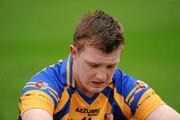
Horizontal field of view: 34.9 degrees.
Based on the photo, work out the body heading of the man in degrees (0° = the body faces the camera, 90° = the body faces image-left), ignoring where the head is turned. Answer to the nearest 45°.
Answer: approximately 0°

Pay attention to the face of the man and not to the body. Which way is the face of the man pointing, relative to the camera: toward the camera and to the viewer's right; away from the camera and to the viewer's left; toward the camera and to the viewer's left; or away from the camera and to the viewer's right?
toward the camera and to the viewer's right
